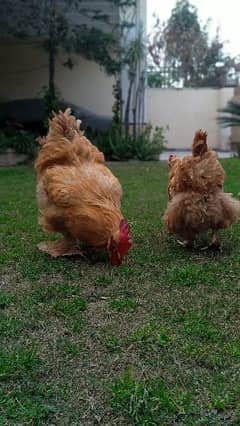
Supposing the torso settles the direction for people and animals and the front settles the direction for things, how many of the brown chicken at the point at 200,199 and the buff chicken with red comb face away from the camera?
1

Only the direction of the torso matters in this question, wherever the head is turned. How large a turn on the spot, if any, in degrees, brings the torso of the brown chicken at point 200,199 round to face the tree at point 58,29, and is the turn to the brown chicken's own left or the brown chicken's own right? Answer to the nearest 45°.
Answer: approximately 45° to the brown chicken's own left

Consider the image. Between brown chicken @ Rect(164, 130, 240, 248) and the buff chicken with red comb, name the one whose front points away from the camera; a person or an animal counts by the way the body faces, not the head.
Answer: the brown chicken

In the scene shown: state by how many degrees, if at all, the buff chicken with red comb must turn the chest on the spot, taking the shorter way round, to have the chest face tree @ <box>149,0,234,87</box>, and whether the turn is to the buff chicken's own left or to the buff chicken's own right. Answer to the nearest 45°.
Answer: approximately 135° to the buff chicken's own left

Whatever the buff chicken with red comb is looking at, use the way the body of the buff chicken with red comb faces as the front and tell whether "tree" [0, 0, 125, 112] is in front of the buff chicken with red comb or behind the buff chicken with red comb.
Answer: behind

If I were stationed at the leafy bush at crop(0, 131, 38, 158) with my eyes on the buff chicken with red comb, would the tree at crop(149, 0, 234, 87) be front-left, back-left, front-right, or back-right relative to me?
back-left

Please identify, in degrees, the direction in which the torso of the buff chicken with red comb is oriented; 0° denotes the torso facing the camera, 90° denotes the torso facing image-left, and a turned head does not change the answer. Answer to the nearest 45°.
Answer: approximately 315°

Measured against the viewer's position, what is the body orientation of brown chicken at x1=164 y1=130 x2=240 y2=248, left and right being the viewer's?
facing away from the viewer

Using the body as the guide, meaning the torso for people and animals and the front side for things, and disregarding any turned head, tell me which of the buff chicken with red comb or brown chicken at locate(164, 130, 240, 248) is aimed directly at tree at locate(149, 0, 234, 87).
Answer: the brown chicken

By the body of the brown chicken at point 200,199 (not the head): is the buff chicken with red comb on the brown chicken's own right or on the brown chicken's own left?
on the brown chicken's own left

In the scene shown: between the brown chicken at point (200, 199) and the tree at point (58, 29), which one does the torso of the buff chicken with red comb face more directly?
the brown chicken

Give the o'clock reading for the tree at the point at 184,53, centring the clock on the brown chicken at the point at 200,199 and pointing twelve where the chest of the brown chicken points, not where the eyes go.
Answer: The tree is roughly at 12 o'clock from the brown chicken.

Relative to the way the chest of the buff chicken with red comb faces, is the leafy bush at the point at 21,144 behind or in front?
behind
